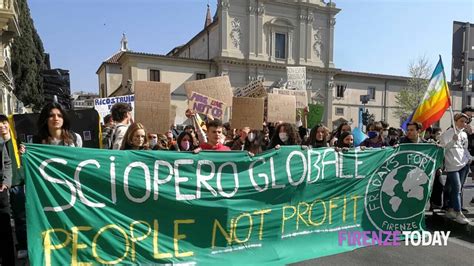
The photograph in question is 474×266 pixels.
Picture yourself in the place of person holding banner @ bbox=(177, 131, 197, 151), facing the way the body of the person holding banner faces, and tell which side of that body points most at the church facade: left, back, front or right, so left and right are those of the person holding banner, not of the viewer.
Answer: back

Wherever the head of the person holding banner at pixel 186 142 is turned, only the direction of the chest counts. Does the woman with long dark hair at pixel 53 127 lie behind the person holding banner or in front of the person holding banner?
in front

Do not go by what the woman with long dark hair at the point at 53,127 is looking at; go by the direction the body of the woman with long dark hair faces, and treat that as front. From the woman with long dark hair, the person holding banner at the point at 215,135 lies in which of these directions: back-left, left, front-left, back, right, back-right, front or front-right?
left

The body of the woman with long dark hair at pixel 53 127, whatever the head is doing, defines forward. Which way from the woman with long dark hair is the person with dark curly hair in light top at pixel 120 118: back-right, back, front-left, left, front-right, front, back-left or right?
back-left

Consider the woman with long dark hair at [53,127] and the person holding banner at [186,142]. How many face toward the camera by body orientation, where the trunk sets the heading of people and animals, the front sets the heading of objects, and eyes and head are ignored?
2

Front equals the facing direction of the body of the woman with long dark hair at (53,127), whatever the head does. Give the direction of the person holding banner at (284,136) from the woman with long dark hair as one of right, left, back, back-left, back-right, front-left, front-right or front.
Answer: left

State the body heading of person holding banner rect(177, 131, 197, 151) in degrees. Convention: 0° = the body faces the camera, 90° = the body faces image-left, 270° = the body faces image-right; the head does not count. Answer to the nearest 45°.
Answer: approximately 0°
